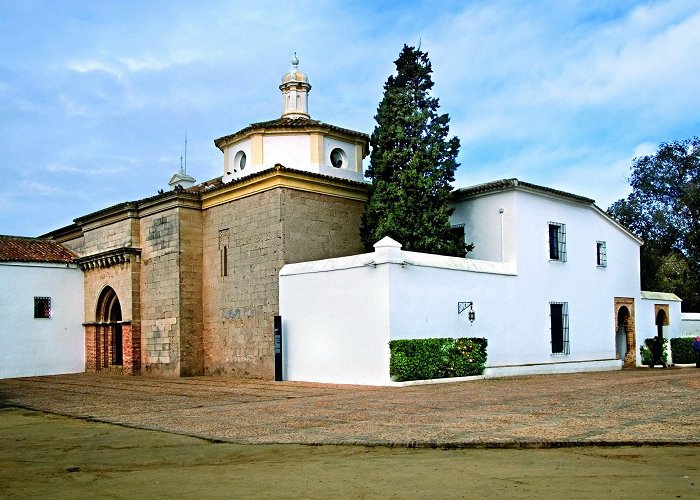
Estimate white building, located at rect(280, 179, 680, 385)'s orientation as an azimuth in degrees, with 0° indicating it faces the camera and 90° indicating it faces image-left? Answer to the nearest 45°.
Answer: approximately 315°

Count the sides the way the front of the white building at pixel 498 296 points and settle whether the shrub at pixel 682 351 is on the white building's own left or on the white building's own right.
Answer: on the white building's own left

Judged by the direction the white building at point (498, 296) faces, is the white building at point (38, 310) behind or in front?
behind

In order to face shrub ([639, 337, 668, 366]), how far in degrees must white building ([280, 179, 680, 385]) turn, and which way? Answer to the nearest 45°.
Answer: approximately 90° to its left
